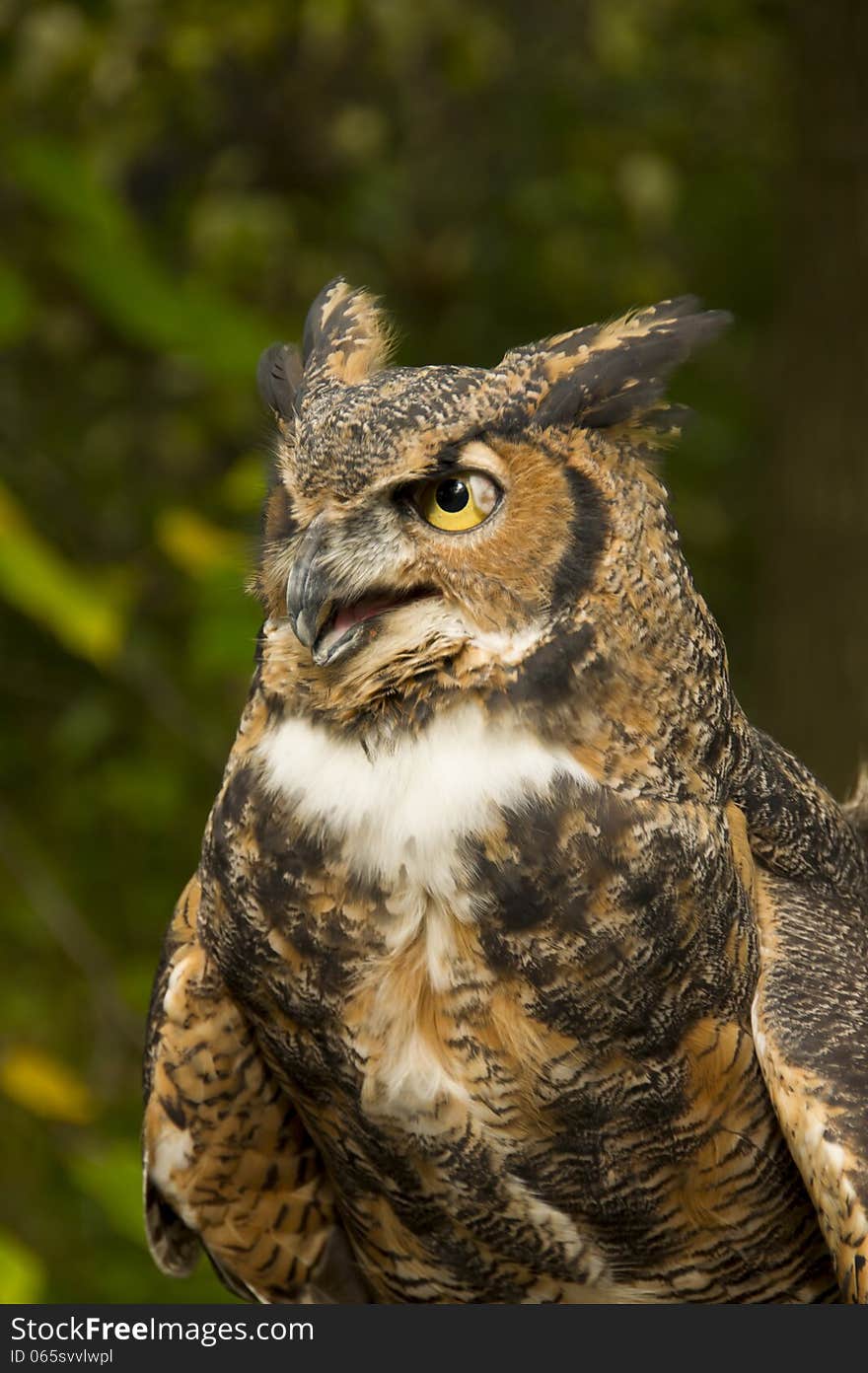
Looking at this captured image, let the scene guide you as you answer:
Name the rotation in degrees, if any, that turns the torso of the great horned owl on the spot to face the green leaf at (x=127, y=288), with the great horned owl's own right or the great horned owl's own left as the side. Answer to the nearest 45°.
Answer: approximately 90° to the great horned owl's own right

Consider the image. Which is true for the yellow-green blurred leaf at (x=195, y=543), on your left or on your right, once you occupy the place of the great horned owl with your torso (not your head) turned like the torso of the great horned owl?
on your right

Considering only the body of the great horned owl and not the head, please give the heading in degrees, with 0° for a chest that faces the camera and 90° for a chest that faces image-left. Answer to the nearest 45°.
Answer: approximately 45°

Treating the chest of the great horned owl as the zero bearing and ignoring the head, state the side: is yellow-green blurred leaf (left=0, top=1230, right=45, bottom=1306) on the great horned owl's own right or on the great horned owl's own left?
on the great horned owl's own right

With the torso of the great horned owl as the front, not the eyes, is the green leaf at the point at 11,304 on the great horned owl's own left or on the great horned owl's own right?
on the great horned owl's own right

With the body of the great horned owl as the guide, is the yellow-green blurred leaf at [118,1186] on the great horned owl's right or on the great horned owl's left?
on the great horned owl's right
